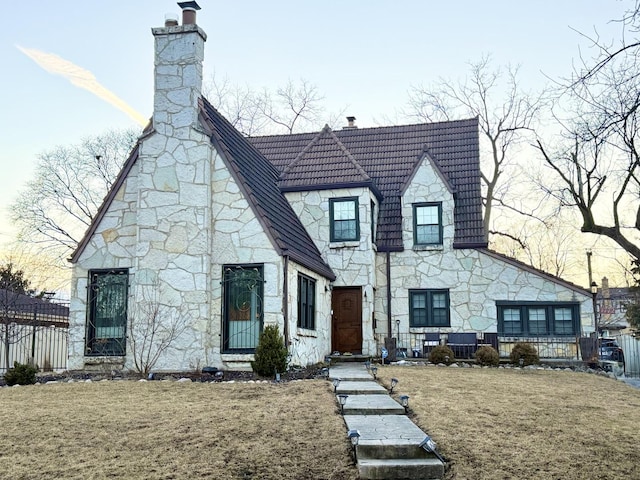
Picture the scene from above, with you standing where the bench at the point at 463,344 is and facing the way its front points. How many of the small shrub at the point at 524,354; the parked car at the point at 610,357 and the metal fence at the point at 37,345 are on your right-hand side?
1

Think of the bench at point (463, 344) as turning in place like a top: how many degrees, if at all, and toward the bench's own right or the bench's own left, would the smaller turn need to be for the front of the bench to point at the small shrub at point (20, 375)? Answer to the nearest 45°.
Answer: approximately 45° to the bench's own right

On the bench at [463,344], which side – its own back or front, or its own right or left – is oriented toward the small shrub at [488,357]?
front

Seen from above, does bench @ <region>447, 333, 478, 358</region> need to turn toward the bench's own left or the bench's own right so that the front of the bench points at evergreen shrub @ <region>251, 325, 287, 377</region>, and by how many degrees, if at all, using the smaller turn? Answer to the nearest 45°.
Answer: approximately 45° to the bench's own right

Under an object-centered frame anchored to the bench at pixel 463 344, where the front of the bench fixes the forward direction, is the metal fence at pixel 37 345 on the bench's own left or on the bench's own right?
on the bench's own right

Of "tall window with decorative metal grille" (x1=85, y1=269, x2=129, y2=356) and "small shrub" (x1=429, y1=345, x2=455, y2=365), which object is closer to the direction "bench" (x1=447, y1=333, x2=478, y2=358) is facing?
the small shrub

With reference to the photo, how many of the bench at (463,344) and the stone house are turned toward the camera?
2

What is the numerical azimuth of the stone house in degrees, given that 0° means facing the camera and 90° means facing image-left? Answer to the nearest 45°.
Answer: approximately 0°

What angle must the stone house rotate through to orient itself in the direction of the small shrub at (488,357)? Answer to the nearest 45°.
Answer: approximately 90° to its left
